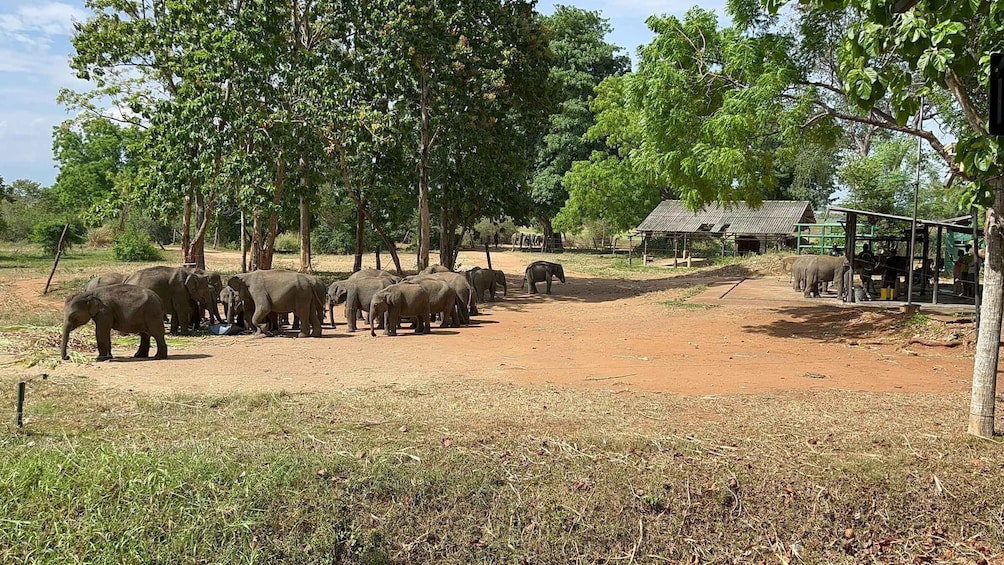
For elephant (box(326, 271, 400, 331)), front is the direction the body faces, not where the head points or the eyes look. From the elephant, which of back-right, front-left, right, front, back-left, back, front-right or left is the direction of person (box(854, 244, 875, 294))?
back

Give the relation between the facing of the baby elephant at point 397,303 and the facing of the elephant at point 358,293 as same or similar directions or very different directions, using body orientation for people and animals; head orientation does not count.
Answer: same or similar directions

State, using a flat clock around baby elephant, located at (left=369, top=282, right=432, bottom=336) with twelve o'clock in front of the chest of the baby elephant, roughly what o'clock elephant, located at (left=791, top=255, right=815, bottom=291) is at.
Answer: The elephant is roughly at 5 o'clock from the baby elephant.

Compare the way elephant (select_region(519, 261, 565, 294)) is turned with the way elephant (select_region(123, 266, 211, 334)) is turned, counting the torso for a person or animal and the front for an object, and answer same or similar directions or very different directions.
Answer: same or similar directions

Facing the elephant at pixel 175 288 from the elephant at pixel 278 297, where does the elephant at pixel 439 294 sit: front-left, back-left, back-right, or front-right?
back-right

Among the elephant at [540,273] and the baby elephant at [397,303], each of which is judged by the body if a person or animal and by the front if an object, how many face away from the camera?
0

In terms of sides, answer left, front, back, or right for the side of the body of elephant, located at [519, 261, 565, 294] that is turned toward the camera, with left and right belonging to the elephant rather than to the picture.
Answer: right

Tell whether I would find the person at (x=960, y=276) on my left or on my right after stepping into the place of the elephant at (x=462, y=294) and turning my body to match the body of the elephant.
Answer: on my right

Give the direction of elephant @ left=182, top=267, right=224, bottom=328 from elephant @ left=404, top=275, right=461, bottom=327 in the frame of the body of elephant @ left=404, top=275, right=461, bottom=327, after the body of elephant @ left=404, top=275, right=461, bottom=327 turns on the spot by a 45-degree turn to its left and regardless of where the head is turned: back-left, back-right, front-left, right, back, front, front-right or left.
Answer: front-right

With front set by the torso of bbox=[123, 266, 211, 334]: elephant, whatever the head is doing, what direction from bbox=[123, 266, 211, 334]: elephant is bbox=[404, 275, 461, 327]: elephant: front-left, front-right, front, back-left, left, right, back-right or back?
front

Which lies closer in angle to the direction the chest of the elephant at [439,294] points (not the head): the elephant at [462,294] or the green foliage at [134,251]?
the green foliage

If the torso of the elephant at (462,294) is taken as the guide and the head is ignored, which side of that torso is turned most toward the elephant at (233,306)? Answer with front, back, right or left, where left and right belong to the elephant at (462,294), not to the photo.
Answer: front

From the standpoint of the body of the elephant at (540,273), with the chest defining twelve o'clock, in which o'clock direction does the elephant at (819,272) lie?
the elephant at (819,272) is roughly at 1 o'clock from the elephant at (540,273).

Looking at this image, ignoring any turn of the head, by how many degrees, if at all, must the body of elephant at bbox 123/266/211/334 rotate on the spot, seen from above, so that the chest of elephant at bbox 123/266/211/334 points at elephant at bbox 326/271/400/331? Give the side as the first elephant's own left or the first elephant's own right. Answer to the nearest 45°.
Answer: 0° — it already faces it

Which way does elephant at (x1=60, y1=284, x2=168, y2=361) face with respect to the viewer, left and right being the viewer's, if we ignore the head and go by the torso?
facing to the left of the viewer
